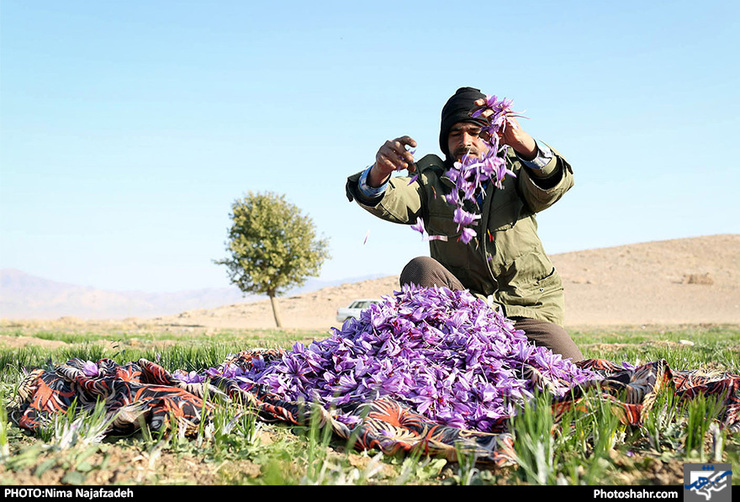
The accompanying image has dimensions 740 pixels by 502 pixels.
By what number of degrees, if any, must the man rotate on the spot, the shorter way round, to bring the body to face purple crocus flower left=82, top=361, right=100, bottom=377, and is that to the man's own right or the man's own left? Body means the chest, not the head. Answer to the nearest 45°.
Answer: approximately 45° to the man's own right

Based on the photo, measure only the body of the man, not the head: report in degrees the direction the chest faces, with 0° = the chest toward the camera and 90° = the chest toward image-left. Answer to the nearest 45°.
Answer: approximately 0°

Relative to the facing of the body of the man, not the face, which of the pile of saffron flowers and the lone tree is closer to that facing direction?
the pile of saffron flowers

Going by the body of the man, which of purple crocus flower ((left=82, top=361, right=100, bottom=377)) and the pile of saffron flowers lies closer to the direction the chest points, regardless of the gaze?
the pile of saffron flowers

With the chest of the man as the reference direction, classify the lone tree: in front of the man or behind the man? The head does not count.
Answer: behind
